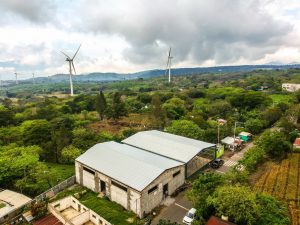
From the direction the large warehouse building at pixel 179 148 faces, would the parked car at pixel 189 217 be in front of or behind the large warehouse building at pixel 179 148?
in front

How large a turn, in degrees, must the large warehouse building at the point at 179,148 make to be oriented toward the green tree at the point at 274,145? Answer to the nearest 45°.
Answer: approximately 45° to its left

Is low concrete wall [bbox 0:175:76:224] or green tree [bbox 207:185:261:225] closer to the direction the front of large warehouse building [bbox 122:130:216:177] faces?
the green tree

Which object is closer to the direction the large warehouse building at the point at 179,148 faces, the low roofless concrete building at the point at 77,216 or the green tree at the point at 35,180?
the low roofless concrete building

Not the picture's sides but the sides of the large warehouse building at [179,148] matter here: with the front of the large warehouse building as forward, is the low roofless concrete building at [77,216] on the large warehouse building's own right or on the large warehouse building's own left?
on the large warehouse building's own right
